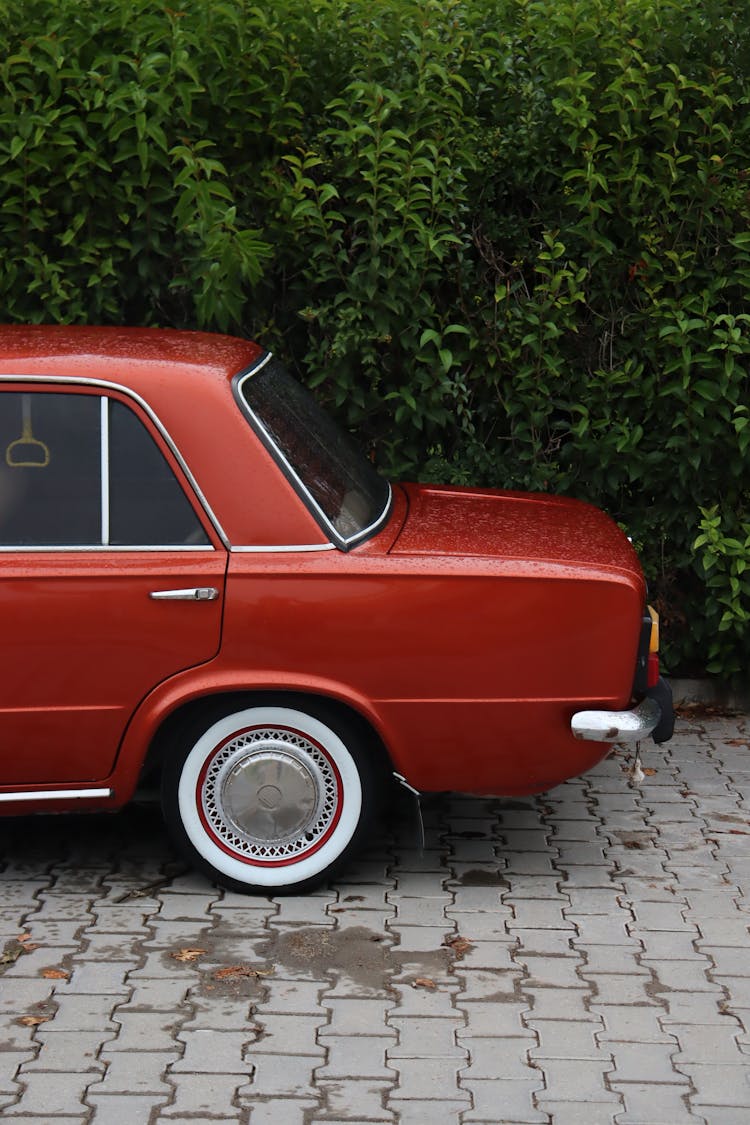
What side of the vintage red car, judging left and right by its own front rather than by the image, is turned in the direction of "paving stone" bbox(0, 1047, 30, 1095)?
left

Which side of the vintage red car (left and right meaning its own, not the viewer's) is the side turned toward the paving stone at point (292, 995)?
left

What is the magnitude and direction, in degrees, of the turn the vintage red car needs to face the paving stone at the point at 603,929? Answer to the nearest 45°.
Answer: approximately 180°

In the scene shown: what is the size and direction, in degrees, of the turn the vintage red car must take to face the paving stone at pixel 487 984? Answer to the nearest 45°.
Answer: approximately 135° to its left

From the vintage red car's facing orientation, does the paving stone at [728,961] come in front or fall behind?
behind

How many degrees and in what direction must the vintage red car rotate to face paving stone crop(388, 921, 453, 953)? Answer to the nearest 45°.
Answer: approximately 135° to its left

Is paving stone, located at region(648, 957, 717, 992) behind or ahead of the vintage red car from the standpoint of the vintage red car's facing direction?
behind

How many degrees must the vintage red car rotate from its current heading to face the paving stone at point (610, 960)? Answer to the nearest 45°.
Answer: approximately 135° to its left

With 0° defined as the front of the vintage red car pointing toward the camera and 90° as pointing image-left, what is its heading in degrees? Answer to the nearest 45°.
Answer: approximately 90°

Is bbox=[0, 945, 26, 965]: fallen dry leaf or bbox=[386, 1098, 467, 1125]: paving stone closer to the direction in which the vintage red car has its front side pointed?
the fallen dry leaf

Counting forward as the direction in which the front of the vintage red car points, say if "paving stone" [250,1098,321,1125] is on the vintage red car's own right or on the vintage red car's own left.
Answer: on the vintage red car's own left

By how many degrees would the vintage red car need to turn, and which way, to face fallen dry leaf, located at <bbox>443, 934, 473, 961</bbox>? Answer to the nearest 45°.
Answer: approximately 135° to its left
